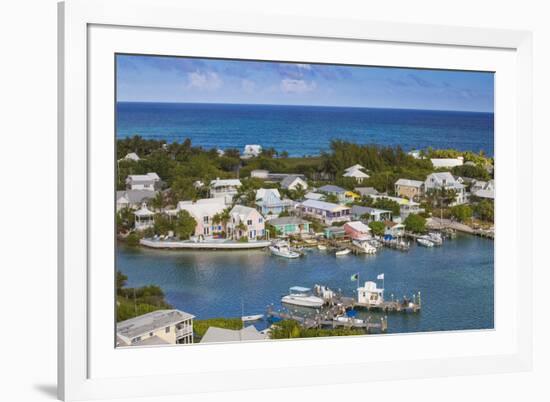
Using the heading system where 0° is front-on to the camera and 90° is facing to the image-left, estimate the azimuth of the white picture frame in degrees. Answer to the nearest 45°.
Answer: approximately 315°
